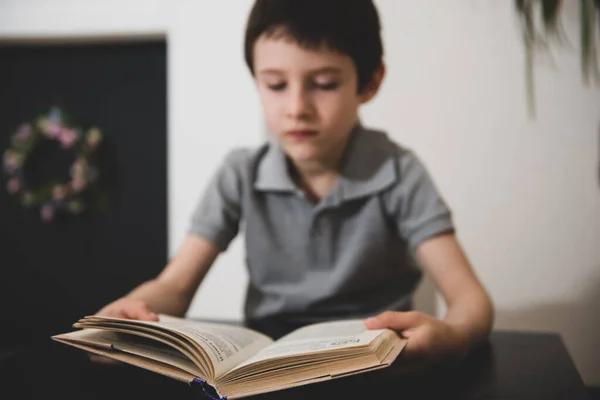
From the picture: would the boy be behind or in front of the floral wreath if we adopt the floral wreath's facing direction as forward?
in front

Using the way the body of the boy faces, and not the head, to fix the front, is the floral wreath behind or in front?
behind

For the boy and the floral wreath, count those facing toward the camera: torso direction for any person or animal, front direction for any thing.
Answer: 2

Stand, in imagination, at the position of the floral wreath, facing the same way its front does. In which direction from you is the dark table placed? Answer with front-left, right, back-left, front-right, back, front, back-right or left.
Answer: front

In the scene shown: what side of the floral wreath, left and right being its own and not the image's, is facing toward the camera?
front

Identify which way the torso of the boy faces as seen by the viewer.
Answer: toward the camera

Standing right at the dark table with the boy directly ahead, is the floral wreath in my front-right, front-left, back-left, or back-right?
front-left
